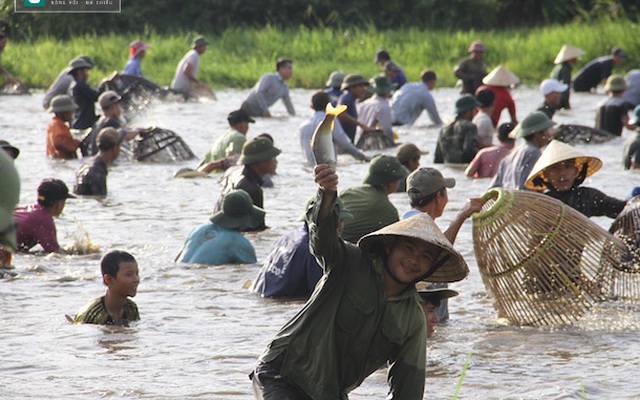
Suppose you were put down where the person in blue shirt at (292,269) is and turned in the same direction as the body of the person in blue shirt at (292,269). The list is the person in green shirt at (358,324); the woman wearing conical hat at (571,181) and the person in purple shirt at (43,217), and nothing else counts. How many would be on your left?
1

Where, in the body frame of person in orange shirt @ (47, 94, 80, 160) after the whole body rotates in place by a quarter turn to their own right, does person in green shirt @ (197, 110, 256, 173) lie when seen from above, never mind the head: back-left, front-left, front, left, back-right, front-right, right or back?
front-left

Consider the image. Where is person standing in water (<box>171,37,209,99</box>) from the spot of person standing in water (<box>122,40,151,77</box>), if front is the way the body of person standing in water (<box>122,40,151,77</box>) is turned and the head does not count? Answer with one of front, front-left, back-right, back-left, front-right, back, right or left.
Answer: front-left

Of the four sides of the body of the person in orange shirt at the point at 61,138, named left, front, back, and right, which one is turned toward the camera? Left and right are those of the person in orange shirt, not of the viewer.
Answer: right

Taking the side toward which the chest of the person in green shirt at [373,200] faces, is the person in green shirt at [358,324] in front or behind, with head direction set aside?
behind

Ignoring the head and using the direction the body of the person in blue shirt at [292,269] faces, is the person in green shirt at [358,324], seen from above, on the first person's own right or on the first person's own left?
on the first person's own right

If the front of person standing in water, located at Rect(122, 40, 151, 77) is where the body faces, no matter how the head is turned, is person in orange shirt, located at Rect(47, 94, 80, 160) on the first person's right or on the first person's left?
on the first person's right

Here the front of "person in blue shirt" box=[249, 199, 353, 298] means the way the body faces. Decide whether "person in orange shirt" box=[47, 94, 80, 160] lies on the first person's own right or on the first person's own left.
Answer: on the first person's own left

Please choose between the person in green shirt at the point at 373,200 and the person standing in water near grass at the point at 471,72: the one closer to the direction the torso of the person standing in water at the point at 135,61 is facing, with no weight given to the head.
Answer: the person standing in water near grass

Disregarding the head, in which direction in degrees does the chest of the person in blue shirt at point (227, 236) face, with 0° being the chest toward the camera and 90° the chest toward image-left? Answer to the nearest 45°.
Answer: approximately 225°

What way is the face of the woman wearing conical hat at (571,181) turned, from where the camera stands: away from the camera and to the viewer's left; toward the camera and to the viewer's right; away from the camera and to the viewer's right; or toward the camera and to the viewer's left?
toward the camera and to the viewer's left

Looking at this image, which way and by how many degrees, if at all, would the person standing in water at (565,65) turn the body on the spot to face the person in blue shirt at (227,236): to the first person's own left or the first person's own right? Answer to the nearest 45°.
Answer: approximately 90° to the first person's own right

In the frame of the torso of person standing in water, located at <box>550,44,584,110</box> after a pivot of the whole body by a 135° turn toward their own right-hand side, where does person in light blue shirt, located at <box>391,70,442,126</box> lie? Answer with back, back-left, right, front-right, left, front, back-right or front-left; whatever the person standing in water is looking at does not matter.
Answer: front
